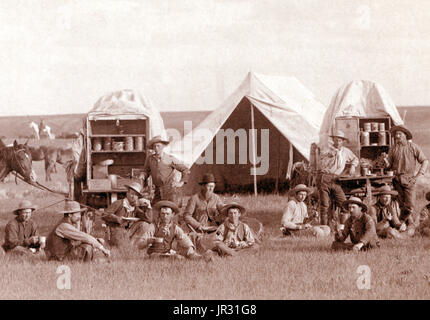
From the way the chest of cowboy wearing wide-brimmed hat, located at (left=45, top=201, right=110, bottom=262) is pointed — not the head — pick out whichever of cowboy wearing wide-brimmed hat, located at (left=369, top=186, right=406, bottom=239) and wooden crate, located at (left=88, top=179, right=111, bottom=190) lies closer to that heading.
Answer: the cowboy wearing wide-brimmed hat

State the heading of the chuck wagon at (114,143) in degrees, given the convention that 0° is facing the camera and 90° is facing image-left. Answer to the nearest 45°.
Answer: approximately 180°

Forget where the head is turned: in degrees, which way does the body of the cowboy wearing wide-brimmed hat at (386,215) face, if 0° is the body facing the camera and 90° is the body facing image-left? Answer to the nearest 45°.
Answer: approximately 0°

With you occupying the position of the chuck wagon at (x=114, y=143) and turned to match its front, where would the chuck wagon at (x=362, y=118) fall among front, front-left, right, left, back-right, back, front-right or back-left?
right

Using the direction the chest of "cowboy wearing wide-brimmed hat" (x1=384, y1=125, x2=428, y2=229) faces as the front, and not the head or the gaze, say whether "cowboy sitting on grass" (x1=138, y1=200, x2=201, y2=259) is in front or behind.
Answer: in front

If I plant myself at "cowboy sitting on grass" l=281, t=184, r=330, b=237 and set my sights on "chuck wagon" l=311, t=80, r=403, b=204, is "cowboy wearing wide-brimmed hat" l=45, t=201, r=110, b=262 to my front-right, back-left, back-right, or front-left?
back-left

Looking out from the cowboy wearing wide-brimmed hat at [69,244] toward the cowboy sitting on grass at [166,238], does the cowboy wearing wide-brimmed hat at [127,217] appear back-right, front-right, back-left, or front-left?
front-left

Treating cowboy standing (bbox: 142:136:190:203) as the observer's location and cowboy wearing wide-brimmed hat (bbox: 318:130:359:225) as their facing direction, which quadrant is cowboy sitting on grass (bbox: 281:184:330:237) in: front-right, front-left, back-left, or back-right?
front-right

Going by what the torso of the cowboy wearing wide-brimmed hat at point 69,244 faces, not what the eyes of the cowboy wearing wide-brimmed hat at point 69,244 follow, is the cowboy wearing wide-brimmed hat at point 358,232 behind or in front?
in front

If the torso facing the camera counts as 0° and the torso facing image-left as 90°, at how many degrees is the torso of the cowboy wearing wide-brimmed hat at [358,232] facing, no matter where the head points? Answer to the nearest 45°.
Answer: approximately 45°

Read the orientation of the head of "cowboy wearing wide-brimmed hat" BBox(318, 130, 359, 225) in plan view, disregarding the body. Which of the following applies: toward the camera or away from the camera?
toward the camera

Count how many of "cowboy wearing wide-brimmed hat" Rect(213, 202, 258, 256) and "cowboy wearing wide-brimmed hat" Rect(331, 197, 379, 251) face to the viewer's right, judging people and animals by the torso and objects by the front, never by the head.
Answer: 0

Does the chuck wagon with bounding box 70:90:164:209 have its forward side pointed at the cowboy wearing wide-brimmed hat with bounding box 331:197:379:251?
no
